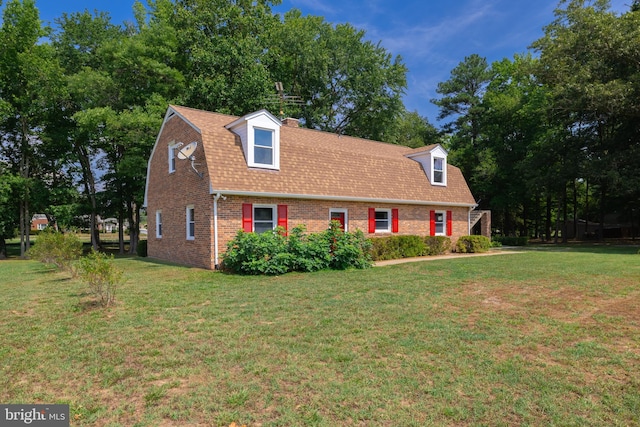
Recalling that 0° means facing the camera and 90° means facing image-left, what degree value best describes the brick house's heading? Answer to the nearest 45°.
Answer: approximately 315°

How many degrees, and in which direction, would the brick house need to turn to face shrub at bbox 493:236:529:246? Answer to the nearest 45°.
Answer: approximately 90° to its left

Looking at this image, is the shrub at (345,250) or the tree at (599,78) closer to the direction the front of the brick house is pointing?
the shrub

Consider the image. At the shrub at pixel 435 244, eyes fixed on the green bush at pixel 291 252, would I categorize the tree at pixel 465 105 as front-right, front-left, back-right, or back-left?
back-right

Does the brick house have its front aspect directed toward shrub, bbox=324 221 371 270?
yes

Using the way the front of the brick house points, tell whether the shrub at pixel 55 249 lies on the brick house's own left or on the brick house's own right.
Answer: on the brick house's own right

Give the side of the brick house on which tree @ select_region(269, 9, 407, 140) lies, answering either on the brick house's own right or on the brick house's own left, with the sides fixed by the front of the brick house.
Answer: on the brick house's own left

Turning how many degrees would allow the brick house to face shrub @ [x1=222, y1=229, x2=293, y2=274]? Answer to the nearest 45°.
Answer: approximately 45° to its right

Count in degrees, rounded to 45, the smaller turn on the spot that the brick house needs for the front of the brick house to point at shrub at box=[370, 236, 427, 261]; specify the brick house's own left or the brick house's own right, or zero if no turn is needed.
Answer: approximately 45° to the brick house's own left
